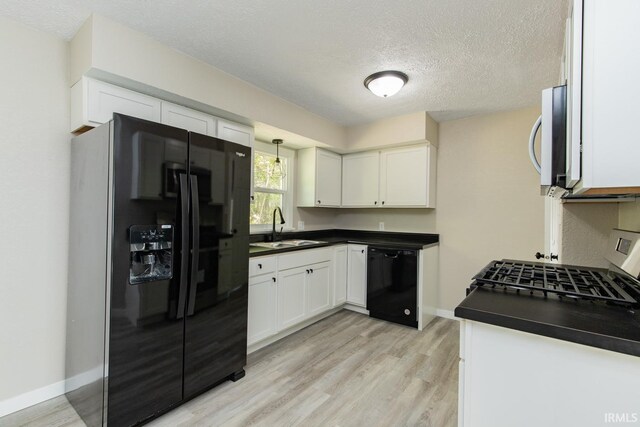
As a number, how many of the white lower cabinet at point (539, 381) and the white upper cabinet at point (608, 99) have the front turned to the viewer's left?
2

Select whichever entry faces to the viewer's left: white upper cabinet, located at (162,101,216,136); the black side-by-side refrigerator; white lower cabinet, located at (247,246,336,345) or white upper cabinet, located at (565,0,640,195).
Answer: white upper cabinet, located at (565,0,640,195)

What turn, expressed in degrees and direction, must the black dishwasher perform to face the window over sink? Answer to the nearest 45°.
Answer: approximately 45° to its right

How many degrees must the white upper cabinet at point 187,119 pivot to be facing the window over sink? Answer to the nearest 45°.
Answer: approximately 90° to its left

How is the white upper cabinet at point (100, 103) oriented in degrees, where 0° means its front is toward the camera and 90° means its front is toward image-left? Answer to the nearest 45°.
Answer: approximately 315°

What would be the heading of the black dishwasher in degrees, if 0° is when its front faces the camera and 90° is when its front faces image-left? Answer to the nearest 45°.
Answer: approximately 45°

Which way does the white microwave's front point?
to the viewer's left
